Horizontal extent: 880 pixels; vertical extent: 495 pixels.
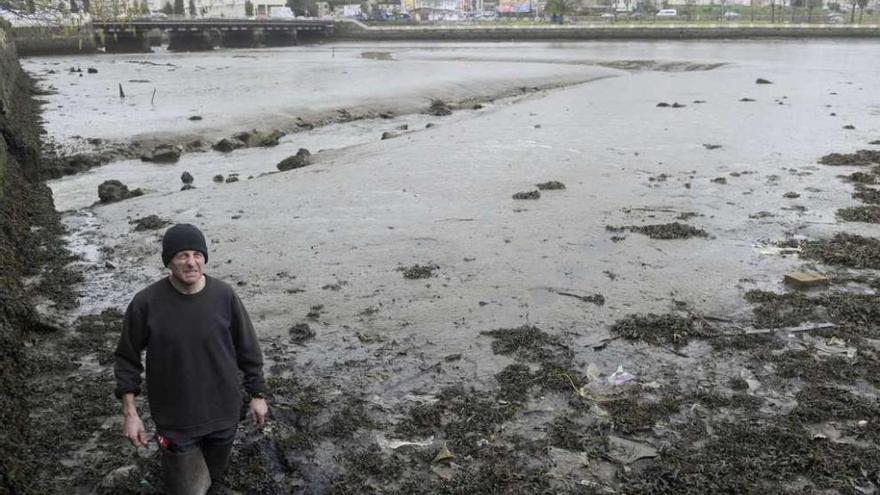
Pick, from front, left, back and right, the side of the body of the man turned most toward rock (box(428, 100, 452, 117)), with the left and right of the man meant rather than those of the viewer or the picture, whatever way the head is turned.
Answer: back

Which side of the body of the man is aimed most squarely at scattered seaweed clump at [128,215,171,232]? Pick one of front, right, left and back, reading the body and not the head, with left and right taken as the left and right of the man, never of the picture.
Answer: back

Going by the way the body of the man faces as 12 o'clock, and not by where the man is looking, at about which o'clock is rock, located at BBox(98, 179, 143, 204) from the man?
The rock is roughly at 6 o'clock from the man.

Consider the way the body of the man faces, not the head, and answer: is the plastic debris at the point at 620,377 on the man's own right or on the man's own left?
on the man's own left

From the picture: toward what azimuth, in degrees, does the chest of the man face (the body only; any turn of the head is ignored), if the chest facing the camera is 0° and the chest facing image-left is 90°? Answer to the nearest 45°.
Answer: approximately 0°

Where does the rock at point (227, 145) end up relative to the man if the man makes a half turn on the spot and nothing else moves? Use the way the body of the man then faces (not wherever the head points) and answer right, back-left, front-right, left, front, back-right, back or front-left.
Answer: front

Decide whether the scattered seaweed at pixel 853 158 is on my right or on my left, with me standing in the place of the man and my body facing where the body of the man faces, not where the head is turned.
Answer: on my left

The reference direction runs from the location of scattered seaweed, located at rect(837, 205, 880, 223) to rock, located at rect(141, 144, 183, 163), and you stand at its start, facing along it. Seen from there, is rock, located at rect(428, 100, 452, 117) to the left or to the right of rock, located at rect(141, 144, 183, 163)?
right

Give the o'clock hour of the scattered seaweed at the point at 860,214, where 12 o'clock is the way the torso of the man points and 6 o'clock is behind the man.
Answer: The scattered seaweed is roughly at 8 o'clock from the man.

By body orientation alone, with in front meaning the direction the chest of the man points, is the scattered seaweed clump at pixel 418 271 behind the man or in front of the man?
behind

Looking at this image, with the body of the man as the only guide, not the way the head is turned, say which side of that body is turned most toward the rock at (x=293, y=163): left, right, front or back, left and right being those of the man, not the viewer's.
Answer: back

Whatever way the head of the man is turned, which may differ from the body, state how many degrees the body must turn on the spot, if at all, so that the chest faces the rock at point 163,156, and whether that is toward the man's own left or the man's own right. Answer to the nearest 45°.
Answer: approximately 180°
